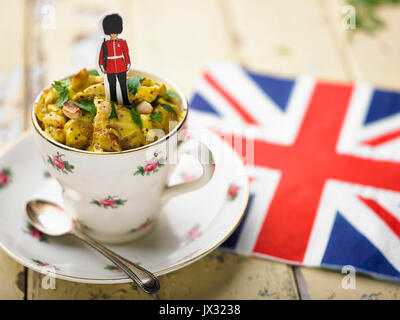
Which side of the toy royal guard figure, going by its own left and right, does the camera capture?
front
